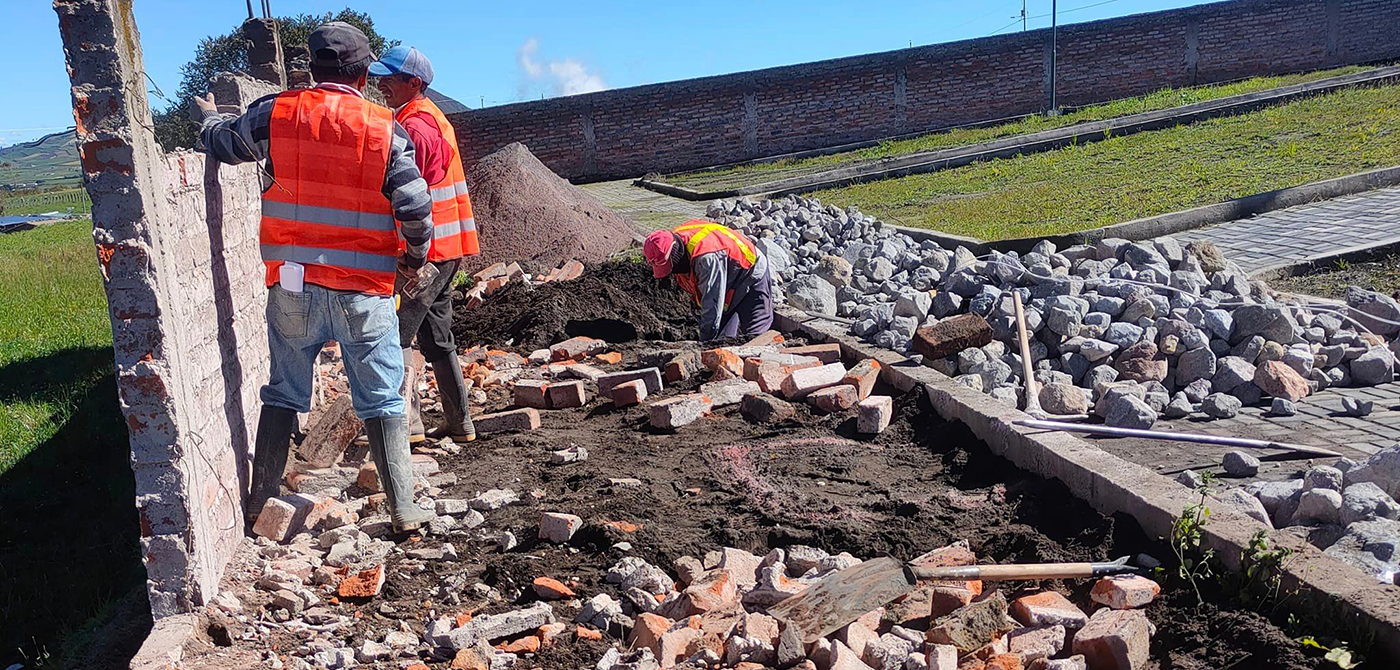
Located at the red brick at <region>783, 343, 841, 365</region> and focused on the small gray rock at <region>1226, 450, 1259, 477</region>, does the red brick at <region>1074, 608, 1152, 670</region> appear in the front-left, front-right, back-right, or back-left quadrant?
front-right

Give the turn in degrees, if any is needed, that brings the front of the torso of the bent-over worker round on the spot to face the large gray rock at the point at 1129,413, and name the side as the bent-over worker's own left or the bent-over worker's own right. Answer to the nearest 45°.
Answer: approximately 135° to the bent-over worker's own left

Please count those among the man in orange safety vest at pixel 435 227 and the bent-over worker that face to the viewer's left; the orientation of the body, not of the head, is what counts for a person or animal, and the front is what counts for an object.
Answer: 2

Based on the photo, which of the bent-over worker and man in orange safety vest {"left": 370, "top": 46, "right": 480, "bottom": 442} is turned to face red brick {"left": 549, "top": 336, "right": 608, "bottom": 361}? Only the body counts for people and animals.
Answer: the bent-over worker

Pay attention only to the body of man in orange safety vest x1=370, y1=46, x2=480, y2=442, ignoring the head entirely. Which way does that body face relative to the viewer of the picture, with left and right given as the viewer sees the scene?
facing to the left of the viewer

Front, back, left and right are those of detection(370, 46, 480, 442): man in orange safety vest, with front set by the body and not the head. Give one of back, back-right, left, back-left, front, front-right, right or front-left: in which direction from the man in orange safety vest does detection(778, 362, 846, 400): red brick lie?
back

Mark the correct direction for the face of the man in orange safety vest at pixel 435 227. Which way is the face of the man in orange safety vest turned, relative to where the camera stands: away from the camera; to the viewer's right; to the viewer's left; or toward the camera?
to the viewer's left

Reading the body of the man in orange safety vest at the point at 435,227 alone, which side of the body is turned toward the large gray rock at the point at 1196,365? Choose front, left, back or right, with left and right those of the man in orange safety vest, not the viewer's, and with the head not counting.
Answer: back

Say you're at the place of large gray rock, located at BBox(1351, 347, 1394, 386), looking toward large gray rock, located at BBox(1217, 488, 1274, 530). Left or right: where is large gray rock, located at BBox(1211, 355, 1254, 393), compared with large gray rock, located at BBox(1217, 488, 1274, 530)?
right

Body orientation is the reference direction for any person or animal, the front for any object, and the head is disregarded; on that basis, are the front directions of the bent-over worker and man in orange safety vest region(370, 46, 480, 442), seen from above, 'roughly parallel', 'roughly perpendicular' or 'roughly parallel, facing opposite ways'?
roughly parallel

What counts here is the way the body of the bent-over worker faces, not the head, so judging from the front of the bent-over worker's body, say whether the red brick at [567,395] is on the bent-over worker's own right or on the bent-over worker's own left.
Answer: on the bent-over worker's own left

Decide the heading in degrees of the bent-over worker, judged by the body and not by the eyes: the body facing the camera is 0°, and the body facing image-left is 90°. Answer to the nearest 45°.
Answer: approximately 90°

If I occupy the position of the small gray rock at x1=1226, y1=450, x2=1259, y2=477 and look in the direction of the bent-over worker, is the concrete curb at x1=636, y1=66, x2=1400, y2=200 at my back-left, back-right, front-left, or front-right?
front-right

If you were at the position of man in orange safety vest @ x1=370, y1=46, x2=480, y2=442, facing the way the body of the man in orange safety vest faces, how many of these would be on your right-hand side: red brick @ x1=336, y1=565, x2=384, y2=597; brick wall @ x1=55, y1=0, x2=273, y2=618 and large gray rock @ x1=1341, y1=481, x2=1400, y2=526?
0

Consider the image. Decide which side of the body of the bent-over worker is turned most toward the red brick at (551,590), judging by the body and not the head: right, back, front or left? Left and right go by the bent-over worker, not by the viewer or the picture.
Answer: left
